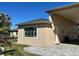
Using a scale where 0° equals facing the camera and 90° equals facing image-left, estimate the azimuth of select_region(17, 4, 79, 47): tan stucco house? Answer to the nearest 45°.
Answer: approximately 45°
